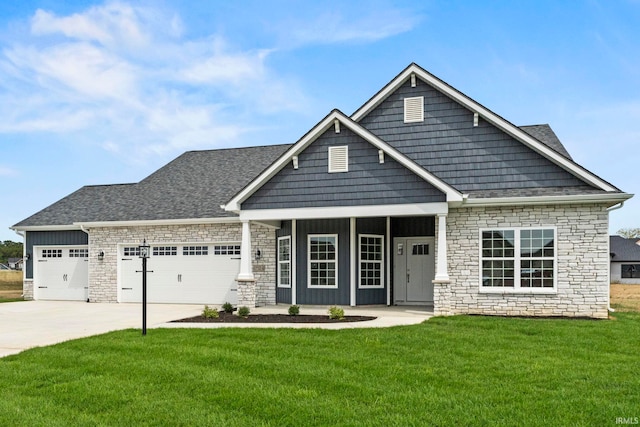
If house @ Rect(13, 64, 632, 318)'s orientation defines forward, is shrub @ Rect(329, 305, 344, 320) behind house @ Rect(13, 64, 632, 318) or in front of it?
in front

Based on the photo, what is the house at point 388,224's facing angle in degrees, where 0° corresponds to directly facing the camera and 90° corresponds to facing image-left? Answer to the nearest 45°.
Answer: approximately 0°
